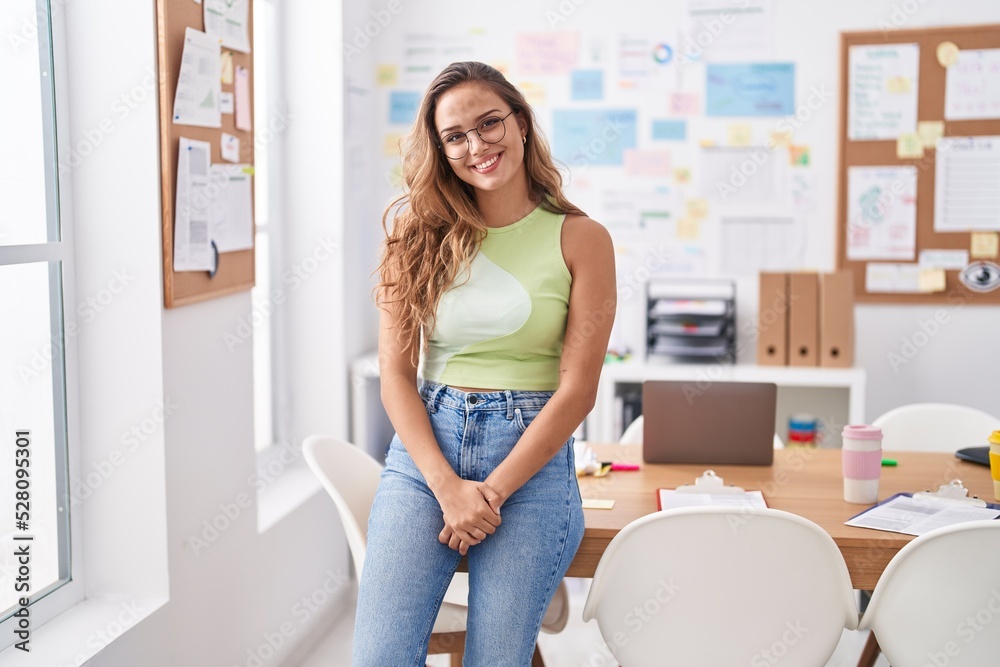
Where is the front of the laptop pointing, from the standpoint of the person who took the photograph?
facing away from the viewer

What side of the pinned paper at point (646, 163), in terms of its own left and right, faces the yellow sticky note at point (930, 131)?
left

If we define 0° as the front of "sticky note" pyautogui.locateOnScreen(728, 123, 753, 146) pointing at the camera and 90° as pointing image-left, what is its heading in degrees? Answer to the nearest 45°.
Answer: approximately 0°

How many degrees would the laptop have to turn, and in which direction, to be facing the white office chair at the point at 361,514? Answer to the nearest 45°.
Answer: approximately 90° to its left

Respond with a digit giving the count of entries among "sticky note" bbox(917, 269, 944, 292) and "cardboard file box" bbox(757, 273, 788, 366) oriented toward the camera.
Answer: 2

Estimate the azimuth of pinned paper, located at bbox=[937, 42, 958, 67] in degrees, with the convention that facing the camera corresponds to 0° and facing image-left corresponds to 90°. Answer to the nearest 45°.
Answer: approximately 0°

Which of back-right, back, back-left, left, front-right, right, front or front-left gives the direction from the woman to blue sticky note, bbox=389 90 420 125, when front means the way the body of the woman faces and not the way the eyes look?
back
